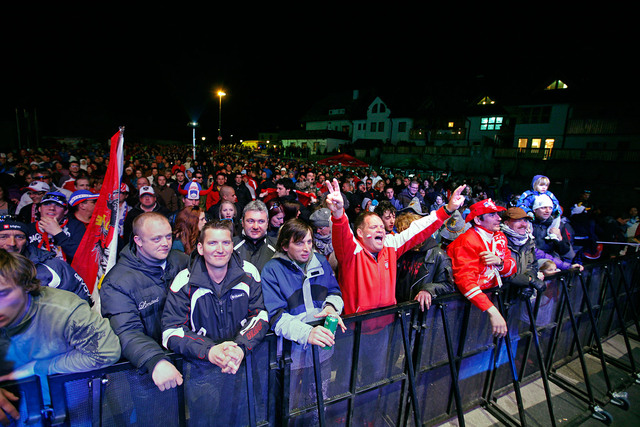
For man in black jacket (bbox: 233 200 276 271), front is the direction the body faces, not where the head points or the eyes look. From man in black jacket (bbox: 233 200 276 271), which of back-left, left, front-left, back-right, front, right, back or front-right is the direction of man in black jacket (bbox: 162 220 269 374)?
front

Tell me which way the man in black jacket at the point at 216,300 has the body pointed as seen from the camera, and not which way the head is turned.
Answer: toward the camera

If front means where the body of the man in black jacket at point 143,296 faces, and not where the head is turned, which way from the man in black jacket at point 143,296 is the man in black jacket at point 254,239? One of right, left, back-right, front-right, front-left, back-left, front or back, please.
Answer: left

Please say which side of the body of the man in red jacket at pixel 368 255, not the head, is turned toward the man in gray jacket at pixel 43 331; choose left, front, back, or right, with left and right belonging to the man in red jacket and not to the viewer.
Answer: right

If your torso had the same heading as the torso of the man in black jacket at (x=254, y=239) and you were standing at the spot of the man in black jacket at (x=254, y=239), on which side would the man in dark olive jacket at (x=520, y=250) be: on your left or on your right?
on your left

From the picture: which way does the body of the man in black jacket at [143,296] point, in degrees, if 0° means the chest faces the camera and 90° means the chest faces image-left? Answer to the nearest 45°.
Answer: approximately 315°

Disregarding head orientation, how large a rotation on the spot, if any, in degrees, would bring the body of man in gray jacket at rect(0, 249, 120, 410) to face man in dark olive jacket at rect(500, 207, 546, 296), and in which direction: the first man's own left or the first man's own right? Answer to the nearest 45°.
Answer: approximately 135° to the first man's own left

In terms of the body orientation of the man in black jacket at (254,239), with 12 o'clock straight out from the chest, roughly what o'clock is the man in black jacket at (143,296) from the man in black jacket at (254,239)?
the man in black jacket at (143,296) is roughly at 1 o'clock from the man in black jacket at (254,239).

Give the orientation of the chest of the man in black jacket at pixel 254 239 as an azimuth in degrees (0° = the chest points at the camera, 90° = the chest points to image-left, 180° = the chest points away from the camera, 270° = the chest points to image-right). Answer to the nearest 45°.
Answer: approximately 0°

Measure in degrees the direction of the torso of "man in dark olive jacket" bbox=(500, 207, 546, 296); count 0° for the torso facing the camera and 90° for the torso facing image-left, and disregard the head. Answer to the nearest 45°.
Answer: approximately 315°

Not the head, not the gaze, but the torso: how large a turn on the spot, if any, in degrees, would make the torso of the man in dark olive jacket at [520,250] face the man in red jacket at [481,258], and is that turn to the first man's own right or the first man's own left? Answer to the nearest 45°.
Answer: approximately 90° to the first man's own right

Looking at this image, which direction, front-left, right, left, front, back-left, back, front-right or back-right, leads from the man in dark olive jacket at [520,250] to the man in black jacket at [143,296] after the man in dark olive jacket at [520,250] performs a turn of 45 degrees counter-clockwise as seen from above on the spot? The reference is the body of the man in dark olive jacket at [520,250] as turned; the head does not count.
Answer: back-right

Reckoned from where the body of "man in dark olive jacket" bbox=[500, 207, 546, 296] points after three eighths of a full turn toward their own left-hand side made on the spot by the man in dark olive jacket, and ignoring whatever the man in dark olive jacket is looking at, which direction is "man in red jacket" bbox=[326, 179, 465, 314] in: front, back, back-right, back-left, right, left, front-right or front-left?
back-left

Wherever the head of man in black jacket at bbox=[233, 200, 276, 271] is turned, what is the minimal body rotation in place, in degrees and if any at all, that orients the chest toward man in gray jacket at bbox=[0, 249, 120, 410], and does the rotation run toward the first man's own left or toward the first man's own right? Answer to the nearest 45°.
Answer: approximately 45° to the first man's own right
